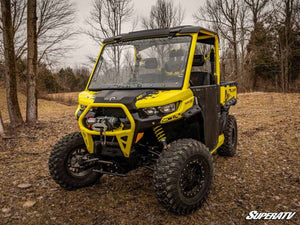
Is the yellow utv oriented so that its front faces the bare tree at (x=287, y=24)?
no

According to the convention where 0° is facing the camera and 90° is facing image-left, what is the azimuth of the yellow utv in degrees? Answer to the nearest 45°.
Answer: approximately 45°

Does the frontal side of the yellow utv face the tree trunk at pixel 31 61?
no

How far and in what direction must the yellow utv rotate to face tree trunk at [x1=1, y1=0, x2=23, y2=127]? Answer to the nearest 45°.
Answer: approximately 90° to its right
